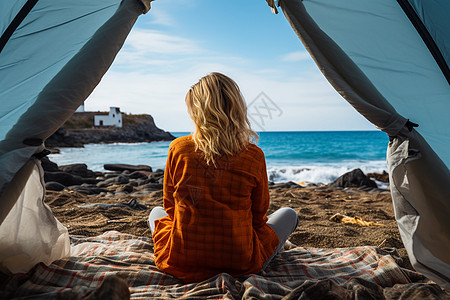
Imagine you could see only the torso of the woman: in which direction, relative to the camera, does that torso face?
away from the camera

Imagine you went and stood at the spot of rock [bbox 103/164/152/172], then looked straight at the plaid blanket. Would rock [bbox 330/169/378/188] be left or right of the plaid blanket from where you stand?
left

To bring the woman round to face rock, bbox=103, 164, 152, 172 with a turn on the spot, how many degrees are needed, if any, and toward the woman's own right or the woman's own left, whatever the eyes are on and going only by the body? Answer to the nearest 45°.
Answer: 0° — they already face it

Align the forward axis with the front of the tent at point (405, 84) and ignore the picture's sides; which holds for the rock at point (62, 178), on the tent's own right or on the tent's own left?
on the tent's own left

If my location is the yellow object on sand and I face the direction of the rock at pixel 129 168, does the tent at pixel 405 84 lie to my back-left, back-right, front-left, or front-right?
back-left

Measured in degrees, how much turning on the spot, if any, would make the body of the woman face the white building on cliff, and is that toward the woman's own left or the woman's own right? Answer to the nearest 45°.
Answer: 0° — they already face it

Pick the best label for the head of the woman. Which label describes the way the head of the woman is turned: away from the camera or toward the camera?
away from the camera

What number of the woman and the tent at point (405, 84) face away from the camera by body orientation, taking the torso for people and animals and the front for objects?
2

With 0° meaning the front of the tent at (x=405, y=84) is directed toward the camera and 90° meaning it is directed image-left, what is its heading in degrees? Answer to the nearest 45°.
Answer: approximately 180°
